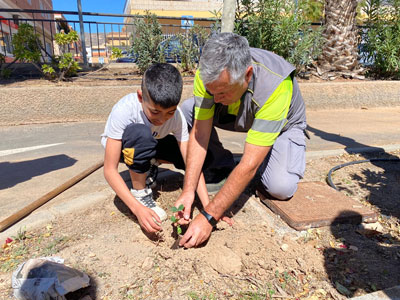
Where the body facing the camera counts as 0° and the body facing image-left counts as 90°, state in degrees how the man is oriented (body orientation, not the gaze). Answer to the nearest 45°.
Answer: approximately 45°

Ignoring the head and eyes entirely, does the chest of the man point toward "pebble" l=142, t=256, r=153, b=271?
yes

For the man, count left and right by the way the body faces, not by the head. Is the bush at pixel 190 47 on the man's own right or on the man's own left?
on the man's own right

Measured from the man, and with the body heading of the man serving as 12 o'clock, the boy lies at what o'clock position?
The boy is roughly at 1 o'clock from the man.

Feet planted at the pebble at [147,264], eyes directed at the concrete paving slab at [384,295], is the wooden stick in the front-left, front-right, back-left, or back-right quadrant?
back-left

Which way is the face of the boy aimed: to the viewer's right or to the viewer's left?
to the viewer's right

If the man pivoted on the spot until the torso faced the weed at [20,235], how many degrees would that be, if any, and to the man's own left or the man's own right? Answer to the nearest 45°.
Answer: approximately 45° to the man's own right

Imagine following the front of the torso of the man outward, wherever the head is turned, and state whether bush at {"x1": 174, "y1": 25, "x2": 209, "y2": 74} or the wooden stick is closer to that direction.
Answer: the wooden stick

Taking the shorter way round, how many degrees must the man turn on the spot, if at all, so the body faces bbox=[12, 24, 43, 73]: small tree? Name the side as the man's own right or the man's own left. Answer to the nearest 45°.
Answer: approximately 90° to the man's own right

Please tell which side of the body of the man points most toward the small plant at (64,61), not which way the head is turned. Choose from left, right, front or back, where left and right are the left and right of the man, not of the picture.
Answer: right

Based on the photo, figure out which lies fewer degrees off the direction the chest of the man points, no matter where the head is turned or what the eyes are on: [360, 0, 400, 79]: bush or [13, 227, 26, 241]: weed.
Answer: the weed
